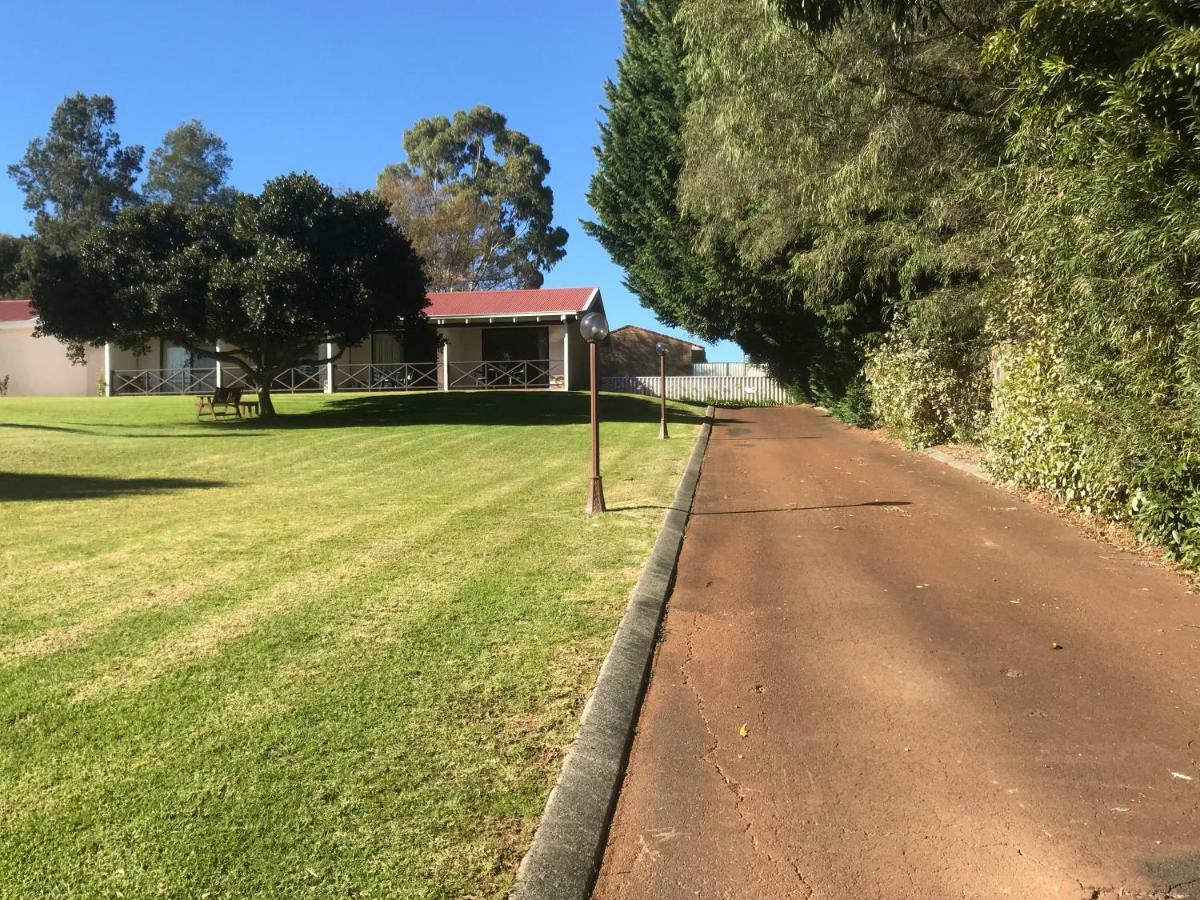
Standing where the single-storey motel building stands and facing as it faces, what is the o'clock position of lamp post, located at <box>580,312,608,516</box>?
The lamp post is roughly at 12 o'clock from the single-storey motel building.

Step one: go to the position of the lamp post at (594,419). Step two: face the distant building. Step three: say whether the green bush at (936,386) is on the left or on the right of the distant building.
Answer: right

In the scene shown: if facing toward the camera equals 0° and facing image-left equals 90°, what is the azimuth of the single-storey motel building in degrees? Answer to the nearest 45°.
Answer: approximately 0°

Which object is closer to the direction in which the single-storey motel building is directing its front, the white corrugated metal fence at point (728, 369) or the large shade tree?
the large shade tree

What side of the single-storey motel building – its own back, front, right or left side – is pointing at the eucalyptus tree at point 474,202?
back

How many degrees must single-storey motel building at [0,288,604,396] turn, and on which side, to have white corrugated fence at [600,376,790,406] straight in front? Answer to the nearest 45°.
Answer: approximately 90° to its left

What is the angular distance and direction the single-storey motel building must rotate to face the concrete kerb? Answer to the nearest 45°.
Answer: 0° — it already faces it
